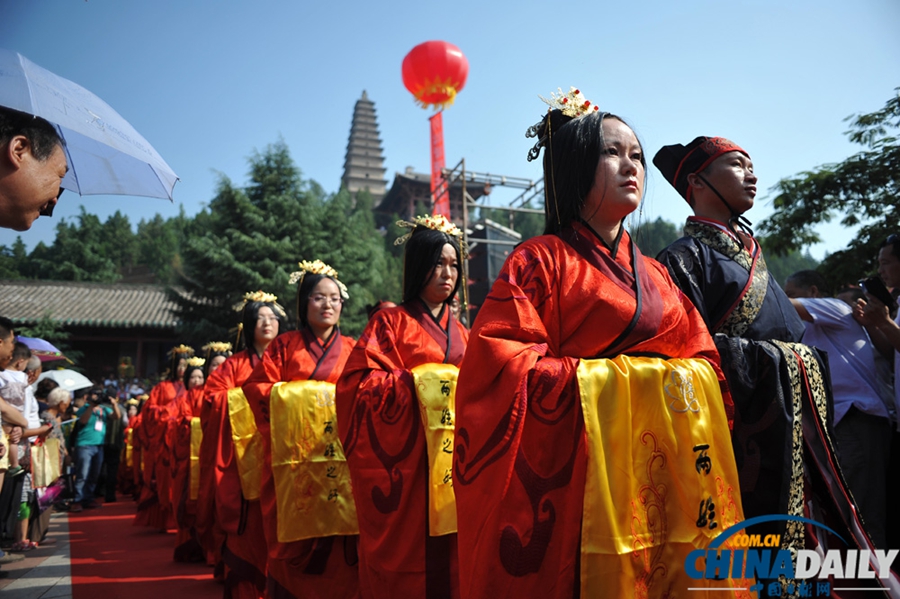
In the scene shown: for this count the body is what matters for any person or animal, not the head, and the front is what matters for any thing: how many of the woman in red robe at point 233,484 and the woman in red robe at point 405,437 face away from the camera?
0

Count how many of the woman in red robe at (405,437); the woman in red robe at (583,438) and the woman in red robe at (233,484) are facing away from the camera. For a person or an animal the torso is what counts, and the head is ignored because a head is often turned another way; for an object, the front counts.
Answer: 0

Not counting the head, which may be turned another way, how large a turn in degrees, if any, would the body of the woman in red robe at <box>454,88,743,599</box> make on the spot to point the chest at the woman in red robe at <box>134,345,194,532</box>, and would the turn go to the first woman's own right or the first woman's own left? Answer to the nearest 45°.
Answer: approximately 180°

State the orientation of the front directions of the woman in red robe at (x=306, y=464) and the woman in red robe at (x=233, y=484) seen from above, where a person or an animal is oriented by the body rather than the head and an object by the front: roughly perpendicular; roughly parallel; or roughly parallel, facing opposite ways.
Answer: roughly parallel

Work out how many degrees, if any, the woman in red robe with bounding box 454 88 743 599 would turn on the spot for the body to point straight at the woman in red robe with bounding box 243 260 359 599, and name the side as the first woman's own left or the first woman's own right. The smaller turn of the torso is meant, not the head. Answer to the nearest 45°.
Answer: approximately 180°

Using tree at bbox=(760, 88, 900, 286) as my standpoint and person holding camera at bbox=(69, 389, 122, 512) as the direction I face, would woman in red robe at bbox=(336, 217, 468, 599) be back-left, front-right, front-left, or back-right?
front-left

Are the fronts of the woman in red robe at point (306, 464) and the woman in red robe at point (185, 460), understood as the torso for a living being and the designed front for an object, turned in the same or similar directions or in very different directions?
same or similar directions

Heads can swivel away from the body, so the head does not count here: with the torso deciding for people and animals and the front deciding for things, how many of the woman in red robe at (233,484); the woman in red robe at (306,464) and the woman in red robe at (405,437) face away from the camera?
0

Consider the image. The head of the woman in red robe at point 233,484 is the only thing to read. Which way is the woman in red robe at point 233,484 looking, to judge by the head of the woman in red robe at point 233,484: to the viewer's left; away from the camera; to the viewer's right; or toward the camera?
toward the camera

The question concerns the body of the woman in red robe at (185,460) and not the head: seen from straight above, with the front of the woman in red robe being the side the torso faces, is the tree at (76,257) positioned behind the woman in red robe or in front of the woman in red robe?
behind

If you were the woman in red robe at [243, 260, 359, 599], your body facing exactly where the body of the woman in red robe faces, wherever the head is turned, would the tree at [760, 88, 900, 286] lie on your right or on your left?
on your left

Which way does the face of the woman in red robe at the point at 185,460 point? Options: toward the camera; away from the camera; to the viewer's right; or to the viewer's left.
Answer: toward the camera

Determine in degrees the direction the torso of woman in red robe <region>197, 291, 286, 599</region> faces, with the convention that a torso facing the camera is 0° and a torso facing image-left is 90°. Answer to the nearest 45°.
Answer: approximately 315°

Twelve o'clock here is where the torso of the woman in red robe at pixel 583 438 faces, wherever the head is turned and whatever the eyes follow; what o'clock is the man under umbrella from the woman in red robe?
The man under umbrella is roughly at 4 o'clock from the woman in red robe.

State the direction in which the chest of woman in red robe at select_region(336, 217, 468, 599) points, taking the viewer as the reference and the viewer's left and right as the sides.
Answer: facing the viewer and to the right of the viewer

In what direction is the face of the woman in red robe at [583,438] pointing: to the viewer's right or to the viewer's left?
to the viewer's right

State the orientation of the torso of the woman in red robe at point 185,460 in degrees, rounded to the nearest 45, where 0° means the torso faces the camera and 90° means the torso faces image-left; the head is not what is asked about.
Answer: approximately 315°

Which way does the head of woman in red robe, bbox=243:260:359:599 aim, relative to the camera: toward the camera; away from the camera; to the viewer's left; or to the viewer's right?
toward the camera
